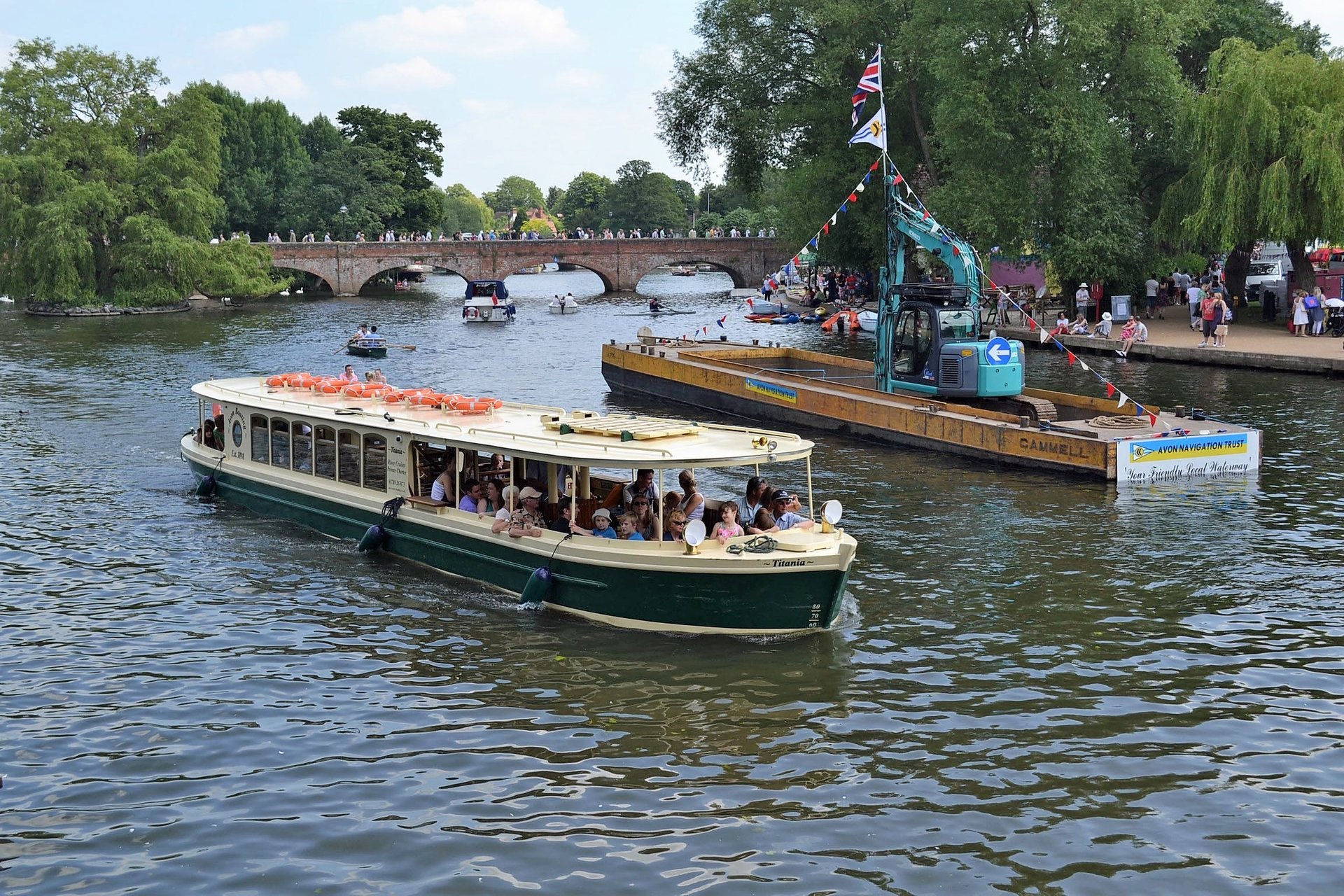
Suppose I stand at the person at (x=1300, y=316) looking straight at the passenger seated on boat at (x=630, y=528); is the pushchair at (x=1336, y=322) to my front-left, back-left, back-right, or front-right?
back-left

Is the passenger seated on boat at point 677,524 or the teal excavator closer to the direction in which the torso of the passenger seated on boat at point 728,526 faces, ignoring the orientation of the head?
the passenger seated on boat

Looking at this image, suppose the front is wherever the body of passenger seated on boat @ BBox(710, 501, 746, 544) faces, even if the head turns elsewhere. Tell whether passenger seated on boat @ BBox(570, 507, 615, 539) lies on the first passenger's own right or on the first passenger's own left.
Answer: on the first passenger's own right

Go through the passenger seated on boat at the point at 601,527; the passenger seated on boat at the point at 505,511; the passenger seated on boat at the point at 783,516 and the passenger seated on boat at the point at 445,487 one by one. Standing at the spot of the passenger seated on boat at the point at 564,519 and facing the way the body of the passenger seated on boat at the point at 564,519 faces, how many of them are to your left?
2

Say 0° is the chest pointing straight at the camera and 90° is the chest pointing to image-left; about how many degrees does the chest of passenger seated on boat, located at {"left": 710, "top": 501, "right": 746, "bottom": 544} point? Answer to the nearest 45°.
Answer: approximately 45°
